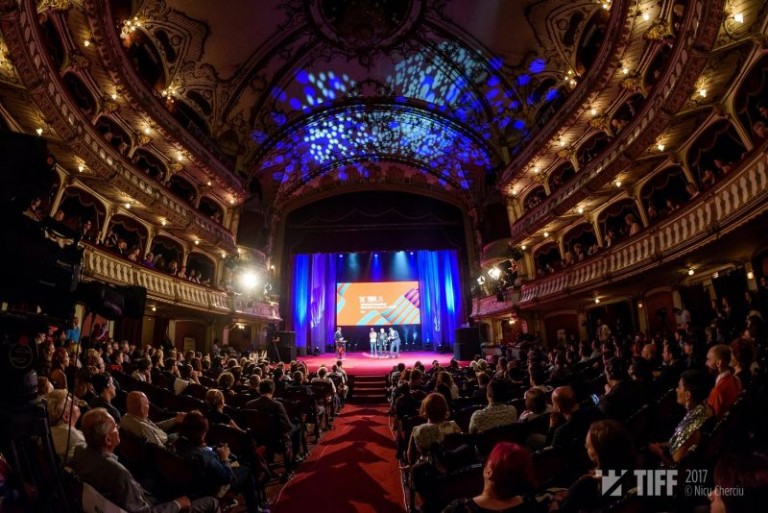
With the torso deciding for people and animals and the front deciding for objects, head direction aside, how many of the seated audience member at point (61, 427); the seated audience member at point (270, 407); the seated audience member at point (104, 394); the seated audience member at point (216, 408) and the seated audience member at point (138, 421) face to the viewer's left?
0

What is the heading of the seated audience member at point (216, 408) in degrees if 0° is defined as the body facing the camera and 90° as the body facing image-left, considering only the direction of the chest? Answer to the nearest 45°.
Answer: approximately 225°

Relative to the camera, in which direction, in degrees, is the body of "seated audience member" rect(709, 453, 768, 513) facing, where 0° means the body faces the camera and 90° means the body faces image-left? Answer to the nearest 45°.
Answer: approximately 135°

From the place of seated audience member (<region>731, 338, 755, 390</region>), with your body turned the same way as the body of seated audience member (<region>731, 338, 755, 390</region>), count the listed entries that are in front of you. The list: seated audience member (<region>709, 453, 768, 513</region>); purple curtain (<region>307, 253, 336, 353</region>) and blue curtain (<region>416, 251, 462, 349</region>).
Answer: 2

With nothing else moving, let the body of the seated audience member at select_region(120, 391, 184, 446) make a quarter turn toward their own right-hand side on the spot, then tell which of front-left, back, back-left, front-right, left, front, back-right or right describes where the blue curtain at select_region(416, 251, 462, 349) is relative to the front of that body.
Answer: left

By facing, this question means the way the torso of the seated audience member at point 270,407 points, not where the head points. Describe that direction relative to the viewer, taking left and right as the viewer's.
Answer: facing away from the viewer and to the right of the viewer

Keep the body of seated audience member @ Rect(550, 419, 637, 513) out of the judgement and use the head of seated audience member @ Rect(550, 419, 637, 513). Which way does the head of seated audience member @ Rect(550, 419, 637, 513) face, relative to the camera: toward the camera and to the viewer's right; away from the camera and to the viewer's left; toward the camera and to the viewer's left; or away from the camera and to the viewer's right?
away from the camera and to the viewer's left

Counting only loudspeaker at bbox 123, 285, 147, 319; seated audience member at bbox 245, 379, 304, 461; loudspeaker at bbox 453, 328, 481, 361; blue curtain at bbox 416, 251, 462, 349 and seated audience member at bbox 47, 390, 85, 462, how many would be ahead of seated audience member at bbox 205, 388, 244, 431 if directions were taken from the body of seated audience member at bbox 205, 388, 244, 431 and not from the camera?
3

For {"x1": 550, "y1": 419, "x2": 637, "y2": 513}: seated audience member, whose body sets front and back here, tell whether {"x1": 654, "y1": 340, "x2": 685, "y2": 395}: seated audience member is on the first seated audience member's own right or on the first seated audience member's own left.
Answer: on the first seated audience member's own right

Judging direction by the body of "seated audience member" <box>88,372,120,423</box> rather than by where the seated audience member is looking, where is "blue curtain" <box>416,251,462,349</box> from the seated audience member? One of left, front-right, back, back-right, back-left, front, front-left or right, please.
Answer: front

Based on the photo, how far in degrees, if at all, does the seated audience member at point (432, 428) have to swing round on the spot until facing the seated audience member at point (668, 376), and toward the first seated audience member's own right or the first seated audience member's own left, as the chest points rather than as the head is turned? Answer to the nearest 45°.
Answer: approximately 45° to the first seated audience member's own right

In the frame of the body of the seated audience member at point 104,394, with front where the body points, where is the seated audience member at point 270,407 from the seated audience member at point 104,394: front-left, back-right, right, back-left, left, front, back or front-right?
front-right

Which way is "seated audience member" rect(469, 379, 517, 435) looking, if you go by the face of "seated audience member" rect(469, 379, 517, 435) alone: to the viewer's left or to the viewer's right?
to the viewer's left

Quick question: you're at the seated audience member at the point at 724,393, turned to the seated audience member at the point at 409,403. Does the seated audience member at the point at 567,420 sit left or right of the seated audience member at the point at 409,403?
left

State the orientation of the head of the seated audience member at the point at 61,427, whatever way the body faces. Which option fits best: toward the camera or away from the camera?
away from the camera

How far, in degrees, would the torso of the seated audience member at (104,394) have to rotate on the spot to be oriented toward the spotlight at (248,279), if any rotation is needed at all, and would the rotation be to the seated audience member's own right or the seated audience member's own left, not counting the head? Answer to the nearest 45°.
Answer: approximately 45° to the seated audience member's own left

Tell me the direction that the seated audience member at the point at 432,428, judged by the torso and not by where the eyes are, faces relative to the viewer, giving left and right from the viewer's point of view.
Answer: facing away from the viewer

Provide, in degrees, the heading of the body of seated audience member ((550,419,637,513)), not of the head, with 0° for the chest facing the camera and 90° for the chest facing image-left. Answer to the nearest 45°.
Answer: approximately 135°

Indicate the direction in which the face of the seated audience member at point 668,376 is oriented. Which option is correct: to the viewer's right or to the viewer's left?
to the viewer's left
